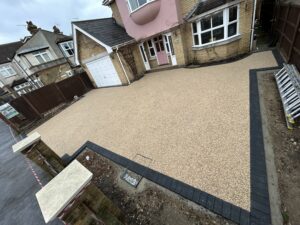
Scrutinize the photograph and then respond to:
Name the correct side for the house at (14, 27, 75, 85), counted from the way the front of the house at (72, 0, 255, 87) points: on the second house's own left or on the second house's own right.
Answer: on the second house's own right

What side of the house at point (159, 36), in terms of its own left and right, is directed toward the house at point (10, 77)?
right

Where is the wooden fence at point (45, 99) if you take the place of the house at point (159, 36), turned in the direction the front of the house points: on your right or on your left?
on your right

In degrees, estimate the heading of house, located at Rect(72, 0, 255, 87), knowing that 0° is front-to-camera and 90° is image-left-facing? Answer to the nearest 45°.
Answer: approximately 0°
